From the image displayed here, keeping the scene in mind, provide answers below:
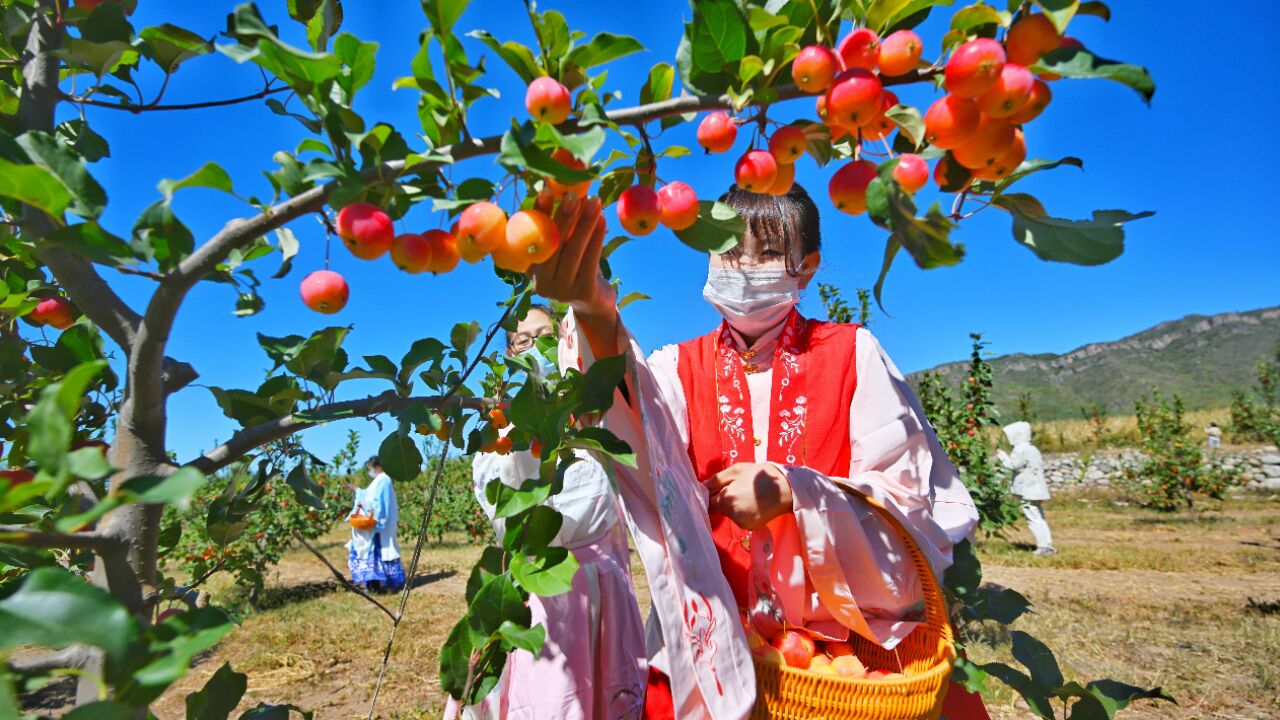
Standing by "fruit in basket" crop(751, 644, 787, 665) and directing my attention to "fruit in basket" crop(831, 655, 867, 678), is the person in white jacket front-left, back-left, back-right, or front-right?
front-left

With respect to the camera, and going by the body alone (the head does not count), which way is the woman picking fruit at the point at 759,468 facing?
toward the camera

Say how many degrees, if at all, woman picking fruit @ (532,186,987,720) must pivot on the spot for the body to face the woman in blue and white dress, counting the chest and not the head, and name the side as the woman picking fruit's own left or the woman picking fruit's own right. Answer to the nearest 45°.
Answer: approximately 135° to the woman picking fruit's own right

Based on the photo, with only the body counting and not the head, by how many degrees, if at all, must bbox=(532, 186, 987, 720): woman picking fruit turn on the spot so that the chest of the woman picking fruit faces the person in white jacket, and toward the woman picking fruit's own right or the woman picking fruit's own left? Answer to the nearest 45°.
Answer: approximately 180°
